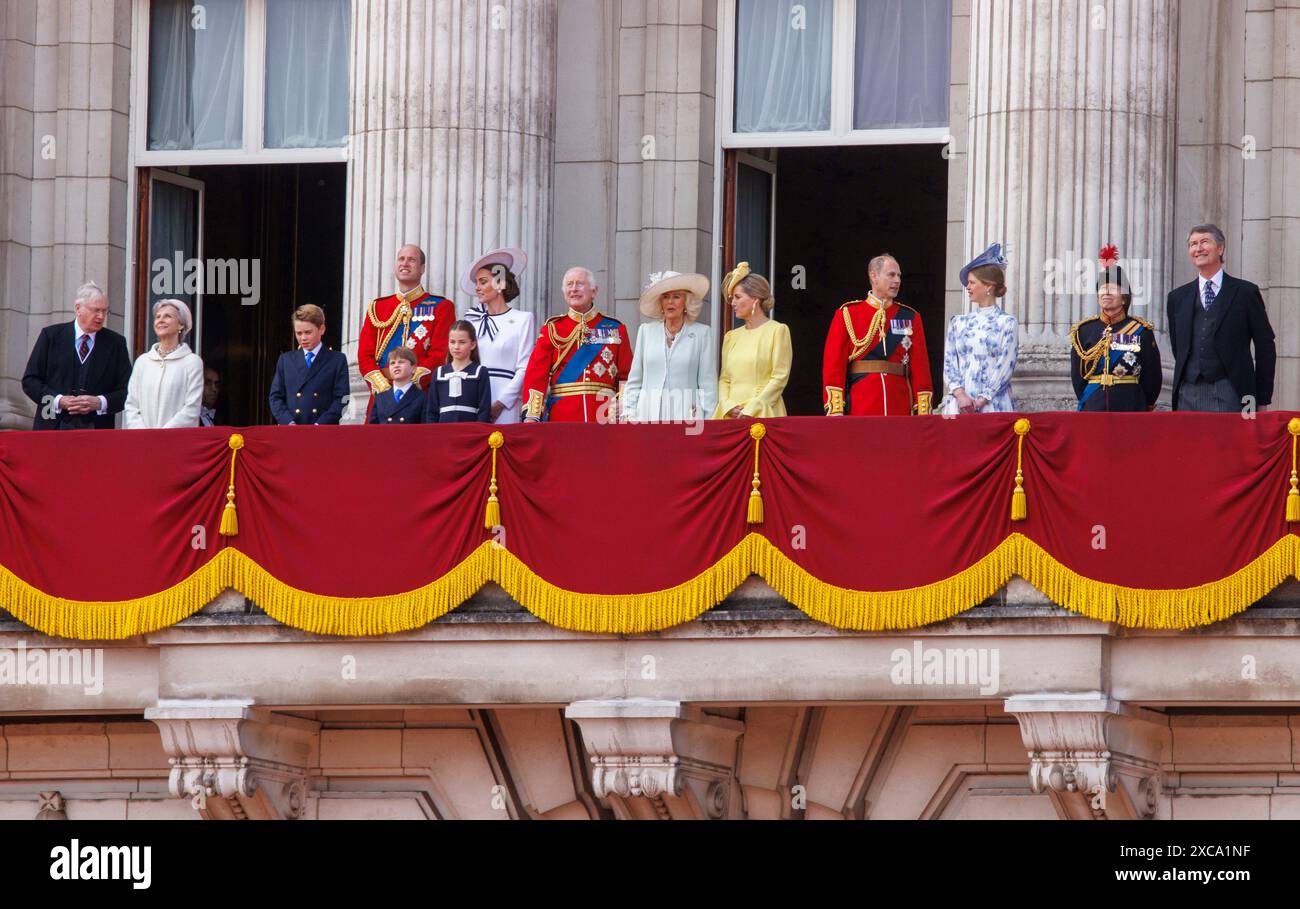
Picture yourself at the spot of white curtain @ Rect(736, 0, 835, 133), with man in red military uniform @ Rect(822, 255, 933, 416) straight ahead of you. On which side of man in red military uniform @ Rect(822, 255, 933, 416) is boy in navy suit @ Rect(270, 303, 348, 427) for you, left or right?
right

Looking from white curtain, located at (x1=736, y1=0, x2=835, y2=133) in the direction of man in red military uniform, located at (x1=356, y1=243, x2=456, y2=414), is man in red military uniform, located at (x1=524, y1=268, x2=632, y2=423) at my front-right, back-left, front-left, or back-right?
front-left

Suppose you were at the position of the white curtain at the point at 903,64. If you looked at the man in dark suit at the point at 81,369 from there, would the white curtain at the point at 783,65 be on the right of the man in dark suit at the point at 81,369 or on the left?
right

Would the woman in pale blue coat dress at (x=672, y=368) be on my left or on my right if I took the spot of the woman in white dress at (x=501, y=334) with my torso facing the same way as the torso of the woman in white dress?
on my left

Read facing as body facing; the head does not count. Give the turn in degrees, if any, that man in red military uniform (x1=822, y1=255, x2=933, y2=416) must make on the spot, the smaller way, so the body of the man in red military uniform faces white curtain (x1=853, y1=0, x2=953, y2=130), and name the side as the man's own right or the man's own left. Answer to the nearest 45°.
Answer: approximately 180°

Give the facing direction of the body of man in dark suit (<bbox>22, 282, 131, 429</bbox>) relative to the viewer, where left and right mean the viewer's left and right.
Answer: facing the viewer

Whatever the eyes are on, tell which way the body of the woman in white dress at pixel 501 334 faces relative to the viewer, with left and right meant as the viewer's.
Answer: facing the viewer and to the left of the viewer

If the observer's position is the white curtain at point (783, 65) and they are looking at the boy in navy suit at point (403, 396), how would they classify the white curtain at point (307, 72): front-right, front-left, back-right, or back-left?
front-right

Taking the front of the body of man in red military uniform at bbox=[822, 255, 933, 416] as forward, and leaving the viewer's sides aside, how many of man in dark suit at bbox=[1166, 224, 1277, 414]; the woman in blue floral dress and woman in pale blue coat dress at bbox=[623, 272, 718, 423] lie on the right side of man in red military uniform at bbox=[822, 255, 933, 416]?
1

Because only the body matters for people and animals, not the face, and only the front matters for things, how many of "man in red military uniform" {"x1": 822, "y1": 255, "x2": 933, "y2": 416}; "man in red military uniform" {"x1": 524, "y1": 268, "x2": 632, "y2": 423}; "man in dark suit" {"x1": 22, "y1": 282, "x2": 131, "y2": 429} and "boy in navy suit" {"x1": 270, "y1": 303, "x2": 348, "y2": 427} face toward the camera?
4

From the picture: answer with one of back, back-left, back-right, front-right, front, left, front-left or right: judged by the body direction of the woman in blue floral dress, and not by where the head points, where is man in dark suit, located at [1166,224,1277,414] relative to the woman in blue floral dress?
back-left

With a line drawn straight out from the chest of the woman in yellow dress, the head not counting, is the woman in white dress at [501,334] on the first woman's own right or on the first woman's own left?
on the first woman's own right

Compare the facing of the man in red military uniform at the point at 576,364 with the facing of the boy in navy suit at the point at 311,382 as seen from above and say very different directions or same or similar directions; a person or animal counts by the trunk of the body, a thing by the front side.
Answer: same or similar directions

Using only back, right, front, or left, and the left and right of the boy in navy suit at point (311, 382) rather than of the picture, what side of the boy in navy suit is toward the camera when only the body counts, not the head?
front

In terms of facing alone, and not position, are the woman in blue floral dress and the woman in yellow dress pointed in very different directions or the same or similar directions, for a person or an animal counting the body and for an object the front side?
same or similar directions

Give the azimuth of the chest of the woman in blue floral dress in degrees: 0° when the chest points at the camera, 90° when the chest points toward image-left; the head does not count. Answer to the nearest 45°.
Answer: approximately 45°

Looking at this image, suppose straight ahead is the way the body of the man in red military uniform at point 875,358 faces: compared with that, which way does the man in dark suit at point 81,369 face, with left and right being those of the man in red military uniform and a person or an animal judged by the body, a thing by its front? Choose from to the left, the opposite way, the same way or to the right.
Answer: the same way
